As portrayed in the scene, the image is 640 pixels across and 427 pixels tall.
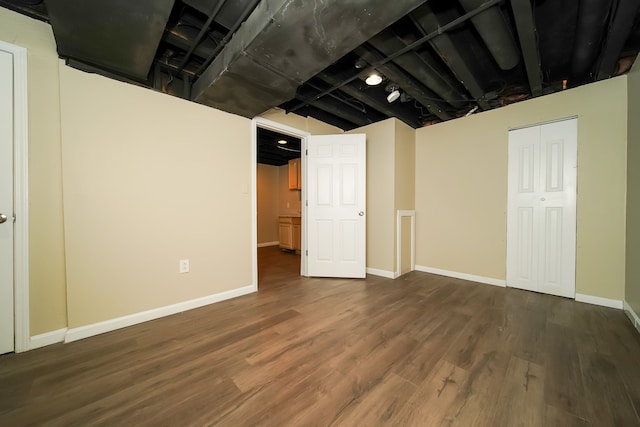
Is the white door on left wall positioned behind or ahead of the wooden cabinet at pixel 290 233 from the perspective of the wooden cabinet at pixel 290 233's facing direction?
ahead

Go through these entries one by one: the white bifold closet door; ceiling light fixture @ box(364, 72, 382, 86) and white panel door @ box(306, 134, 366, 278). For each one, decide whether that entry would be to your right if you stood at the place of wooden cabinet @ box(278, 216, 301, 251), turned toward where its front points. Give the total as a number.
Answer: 0

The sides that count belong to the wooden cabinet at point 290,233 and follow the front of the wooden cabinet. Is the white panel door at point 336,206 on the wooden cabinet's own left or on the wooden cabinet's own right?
on the wooden cabinet's own left

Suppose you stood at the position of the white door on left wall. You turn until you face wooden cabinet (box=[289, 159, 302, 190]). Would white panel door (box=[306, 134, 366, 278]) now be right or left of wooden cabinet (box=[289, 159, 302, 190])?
right

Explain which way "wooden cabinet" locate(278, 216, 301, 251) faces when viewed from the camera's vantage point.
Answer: facing the viewer and to the left of the viewer

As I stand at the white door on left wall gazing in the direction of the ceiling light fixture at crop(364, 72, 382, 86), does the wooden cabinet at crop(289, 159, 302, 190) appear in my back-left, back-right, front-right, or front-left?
front-left

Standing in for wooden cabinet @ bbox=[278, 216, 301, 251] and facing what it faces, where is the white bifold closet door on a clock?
The white bifold closet door is roughly at 9 o'clock from the wooden cabinet.

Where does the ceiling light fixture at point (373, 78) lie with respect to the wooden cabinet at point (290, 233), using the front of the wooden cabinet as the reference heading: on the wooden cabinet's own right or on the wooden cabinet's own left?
on the wooden cabinet's own left
